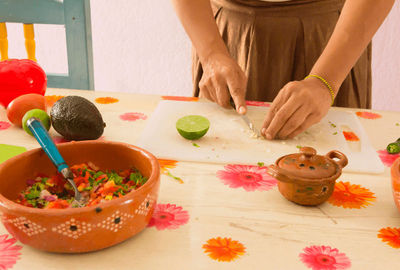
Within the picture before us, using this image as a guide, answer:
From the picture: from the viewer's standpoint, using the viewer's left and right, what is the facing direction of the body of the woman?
facing the viewer

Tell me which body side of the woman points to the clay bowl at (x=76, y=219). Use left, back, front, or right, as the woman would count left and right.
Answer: front

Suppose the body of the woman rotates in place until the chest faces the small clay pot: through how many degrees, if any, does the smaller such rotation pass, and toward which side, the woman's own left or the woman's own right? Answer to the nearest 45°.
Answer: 0° — they already face it

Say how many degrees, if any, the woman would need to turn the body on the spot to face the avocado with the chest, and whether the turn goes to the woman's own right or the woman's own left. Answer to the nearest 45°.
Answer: approximately 45° to the woman's own right

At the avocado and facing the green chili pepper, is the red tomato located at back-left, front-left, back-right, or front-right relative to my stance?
back-left

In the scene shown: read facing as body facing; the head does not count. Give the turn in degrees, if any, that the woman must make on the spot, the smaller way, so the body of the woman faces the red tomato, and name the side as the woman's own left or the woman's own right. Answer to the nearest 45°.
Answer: approximately 45° to the woman's own right

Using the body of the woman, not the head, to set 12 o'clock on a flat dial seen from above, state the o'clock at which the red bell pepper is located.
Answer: The red bell pepper is roughly at 2 o'clock from the woman.

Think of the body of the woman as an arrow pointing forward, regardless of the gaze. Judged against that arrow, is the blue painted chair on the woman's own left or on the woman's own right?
on the woman's own right

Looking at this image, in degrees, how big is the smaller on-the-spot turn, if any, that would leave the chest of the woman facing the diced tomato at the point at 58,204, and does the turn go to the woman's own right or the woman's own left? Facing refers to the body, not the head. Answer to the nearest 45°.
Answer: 0° — they already face it

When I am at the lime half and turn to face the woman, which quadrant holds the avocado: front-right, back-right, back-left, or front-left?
back-left
